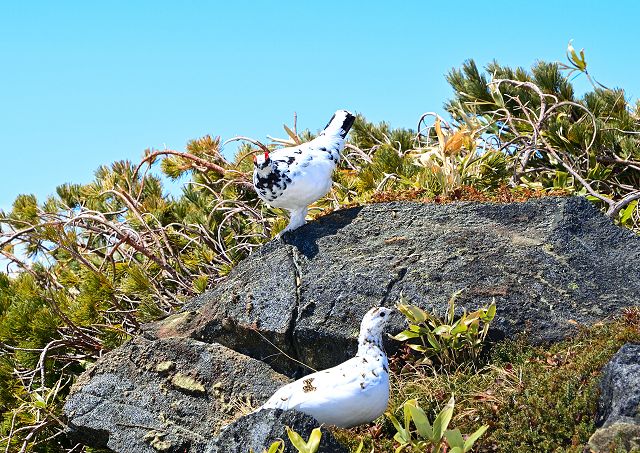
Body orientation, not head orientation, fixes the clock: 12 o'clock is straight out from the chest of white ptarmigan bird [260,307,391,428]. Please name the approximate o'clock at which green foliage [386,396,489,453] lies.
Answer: The green foliage is roughly at 2 o'clock from the white ptarmigan bird.

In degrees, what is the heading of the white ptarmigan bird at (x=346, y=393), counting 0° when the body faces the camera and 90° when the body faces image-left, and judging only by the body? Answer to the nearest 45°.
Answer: approximately 270°

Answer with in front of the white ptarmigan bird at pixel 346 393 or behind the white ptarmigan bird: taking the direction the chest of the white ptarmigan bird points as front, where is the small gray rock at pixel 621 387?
in front

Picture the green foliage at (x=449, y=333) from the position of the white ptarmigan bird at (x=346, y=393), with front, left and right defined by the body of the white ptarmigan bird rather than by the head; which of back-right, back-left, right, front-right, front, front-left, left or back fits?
front-left

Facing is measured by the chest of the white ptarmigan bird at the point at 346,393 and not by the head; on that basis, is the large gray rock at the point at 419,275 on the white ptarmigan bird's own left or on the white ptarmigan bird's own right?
on the white ptarmigan bird's own left

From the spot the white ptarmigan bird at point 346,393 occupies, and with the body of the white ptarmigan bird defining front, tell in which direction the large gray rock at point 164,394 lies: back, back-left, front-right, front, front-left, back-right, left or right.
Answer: back-left

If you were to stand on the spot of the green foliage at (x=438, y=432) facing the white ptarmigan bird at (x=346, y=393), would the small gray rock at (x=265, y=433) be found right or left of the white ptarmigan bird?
left

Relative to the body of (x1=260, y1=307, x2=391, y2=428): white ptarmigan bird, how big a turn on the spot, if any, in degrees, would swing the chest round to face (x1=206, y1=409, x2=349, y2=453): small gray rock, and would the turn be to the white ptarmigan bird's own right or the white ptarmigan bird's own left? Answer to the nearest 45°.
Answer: approximately 135° to the white ptarmigan bird's own right

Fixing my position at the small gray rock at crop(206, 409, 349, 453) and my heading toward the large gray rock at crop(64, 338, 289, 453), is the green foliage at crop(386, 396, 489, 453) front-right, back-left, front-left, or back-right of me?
back-right
